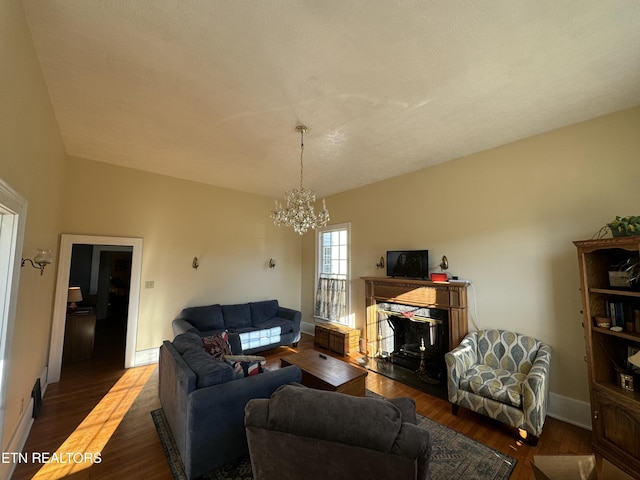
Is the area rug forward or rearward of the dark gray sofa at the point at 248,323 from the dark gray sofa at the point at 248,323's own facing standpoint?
forward

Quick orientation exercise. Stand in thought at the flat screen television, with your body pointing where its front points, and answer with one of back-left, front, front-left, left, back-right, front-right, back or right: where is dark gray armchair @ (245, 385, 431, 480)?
front-left

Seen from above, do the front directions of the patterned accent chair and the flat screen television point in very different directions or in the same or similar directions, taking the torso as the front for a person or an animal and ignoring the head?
same or similar directions

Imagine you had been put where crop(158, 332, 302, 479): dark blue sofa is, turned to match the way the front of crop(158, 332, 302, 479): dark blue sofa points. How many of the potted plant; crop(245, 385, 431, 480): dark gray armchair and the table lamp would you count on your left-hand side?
1

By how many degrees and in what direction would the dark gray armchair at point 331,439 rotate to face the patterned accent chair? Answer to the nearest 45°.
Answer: approximately 45° to its right

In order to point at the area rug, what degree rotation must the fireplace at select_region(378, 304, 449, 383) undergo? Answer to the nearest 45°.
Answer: approximately 45° to its left

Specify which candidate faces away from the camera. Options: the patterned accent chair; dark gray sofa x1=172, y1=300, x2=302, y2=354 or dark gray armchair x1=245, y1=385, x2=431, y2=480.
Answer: dark gray armchair x1=245, y1=385, x2=431, y2=480

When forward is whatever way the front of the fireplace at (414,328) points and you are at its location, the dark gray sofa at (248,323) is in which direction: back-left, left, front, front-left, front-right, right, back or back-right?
front-right

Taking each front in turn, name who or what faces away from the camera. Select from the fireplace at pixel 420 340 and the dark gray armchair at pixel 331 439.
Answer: the dark gray armchair

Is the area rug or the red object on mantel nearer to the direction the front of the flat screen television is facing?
the area rug

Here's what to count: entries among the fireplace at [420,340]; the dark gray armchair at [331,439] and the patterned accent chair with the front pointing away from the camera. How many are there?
1

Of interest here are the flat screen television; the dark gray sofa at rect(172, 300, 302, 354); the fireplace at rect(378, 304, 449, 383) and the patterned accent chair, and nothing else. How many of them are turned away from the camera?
0

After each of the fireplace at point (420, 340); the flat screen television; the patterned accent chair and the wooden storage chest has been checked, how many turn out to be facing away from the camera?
0

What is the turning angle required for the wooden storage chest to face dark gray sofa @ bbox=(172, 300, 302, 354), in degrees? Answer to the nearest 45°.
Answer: approximately 45° to its right

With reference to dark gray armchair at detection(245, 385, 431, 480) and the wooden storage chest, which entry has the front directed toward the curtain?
the dark gray armchair

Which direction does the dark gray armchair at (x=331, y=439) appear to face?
away from the camera
